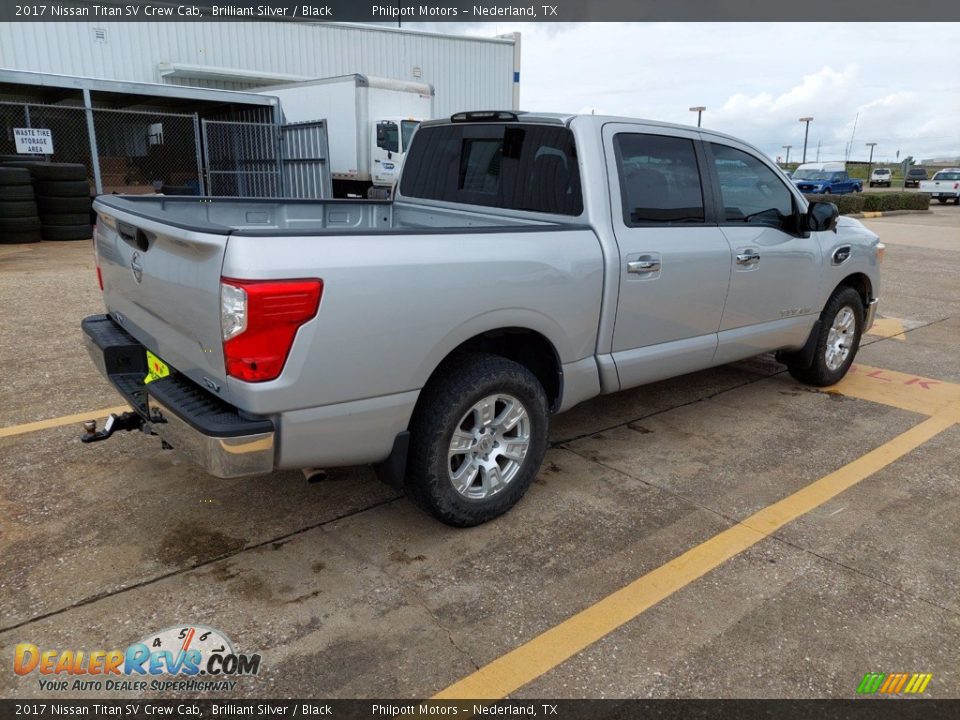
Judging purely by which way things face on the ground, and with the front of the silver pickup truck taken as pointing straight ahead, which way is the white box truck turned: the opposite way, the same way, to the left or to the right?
to the right

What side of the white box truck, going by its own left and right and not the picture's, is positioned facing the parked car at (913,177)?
left

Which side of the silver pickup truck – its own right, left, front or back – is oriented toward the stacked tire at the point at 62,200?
left

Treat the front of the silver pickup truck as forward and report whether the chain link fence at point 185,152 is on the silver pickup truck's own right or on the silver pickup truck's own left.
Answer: on the silver pickup truck's own left

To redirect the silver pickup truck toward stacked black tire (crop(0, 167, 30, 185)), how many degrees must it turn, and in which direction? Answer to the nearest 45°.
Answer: approximately 90° to its left

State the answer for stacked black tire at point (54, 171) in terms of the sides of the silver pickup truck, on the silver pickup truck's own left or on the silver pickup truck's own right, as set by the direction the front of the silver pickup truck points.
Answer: on the silver pickup truck's own left

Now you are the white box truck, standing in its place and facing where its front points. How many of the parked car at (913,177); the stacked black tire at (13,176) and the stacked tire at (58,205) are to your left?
1

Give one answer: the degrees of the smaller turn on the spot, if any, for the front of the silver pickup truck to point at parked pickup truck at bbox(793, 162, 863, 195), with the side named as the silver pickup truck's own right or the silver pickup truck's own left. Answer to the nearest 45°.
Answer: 0° — it already faces it

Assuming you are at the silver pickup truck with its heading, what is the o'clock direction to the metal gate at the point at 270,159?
The metal gate is roughly at 10 o'clock from the silver pickup truck.

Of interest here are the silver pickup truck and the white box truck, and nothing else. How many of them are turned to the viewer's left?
0

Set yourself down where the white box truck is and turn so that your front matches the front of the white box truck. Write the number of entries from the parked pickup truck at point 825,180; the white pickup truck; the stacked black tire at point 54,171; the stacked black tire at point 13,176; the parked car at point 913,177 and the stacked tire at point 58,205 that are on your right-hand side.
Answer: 3

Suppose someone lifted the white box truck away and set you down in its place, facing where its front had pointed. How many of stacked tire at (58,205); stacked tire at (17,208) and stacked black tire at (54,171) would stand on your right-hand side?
3

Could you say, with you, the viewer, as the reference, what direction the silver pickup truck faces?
facing away from the viewer and to the right of the viewer

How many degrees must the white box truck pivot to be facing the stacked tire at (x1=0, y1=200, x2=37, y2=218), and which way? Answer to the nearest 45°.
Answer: approximately 90° to its right

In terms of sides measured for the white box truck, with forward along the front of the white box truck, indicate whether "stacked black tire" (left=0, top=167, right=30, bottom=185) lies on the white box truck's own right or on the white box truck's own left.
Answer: on the white box truck's own right

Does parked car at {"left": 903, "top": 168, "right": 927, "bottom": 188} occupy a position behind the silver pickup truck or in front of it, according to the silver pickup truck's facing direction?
in front

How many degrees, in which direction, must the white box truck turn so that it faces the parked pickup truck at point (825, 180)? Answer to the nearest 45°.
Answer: approximately 90° to its left

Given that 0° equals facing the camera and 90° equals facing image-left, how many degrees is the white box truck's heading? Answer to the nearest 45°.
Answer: approximately 315°

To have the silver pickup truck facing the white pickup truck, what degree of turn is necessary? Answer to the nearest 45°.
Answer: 0° — it already faces it

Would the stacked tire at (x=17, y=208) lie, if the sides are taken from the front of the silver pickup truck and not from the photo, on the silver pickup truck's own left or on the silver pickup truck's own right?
on the silver pickup truck's own left
